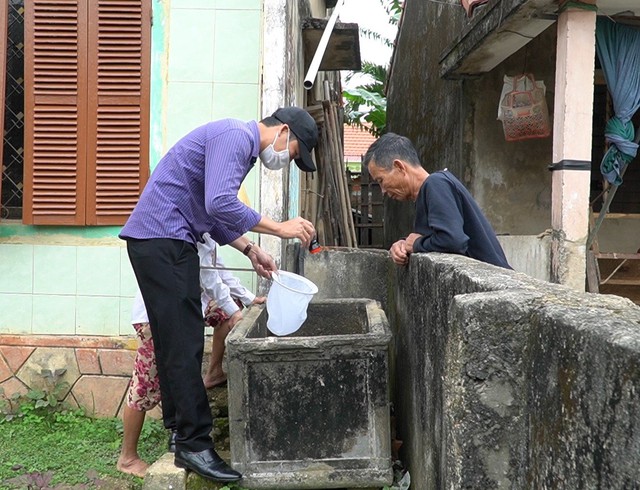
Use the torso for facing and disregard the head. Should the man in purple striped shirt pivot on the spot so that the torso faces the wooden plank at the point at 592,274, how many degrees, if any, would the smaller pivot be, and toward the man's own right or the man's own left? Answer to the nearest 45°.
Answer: approximately 45° to the man's own left

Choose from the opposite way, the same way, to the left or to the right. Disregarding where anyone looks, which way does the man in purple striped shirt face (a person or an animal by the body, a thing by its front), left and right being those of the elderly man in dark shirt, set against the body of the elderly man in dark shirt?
the opposite way

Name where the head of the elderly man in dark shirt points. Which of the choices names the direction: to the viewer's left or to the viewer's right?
to the viewer's left

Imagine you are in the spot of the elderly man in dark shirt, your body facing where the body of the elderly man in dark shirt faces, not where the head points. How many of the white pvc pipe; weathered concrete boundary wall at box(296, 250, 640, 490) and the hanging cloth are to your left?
1

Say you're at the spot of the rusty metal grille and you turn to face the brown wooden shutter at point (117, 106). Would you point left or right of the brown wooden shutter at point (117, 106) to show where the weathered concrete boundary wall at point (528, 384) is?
right

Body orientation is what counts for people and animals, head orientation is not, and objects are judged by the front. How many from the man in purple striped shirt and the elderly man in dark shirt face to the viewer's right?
1

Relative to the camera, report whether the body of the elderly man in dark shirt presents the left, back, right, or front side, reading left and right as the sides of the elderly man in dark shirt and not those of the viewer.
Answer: left

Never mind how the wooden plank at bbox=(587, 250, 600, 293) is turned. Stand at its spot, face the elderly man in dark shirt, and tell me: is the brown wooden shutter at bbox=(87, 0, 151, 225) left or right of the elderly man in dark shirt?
right

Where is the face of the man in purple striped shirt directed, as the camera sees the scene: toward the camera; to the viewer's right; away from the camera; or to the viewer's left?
to the viewer's right

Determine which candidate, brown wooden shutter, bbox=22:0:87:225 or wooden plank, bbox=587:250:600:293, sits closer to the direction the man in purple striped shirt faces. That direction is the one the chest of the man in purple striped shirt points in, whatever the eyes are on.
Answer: the wooden plank

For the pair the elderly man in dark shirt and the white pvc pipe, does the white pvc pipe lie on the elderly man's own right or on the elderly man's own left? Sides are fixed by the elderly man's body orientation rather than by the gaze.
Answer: on the elderly man's own right

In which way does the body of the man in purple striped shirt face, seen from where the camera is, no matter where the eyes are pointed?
to the viewer's right

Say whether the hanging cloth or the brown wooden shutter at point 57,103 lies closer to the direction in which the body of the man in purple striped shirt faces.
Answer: the hanging cloth
